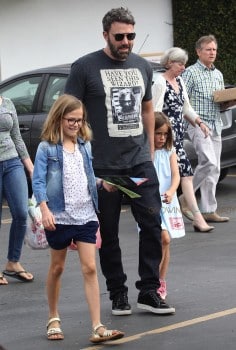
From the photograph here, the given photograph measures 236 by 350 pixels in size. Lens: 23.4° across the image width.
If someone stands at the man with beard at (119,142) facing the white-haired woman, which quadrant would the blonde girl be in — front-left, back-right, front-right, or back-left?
back-left

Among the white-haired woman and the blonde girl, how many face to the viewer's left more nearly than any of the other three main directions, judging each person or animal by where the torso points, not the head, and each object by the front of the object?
0

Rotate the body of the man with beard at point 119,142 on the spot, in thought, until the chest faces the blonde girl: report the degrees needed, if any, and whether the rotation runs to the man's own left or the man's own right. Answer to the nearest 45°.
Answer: approximately 90° to the man's own right

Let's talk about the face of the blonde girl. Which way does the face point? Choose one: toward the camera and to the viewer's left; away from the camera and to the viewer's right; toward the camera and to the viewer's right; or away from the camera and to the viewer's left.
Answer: toward the camera and to the viewer's right

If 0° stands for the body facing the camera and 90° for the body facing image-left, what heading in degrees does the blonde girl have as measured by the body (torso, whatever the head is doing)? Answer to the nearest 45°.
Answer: approximately 315°

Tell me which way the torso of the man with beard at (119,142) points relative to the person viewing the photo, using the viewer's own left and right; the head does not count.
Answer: facing the viewer and to the right of the viewer

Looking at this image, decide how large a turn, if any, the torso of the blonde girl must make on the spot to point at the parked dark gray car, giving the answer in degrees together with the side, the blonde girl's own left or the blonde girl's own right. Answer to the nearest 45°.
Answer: approximately 135° to the blonde girl's own left

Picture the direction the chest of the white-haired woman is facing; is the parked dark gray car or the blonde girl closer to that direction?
the blonde girl

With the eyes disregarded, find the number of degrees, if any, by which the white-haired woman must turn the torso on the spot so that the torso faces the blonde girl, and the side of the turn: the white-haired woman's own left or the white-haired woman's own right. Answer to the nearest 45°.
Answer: approximately 45° to the white-haired woman's own right
